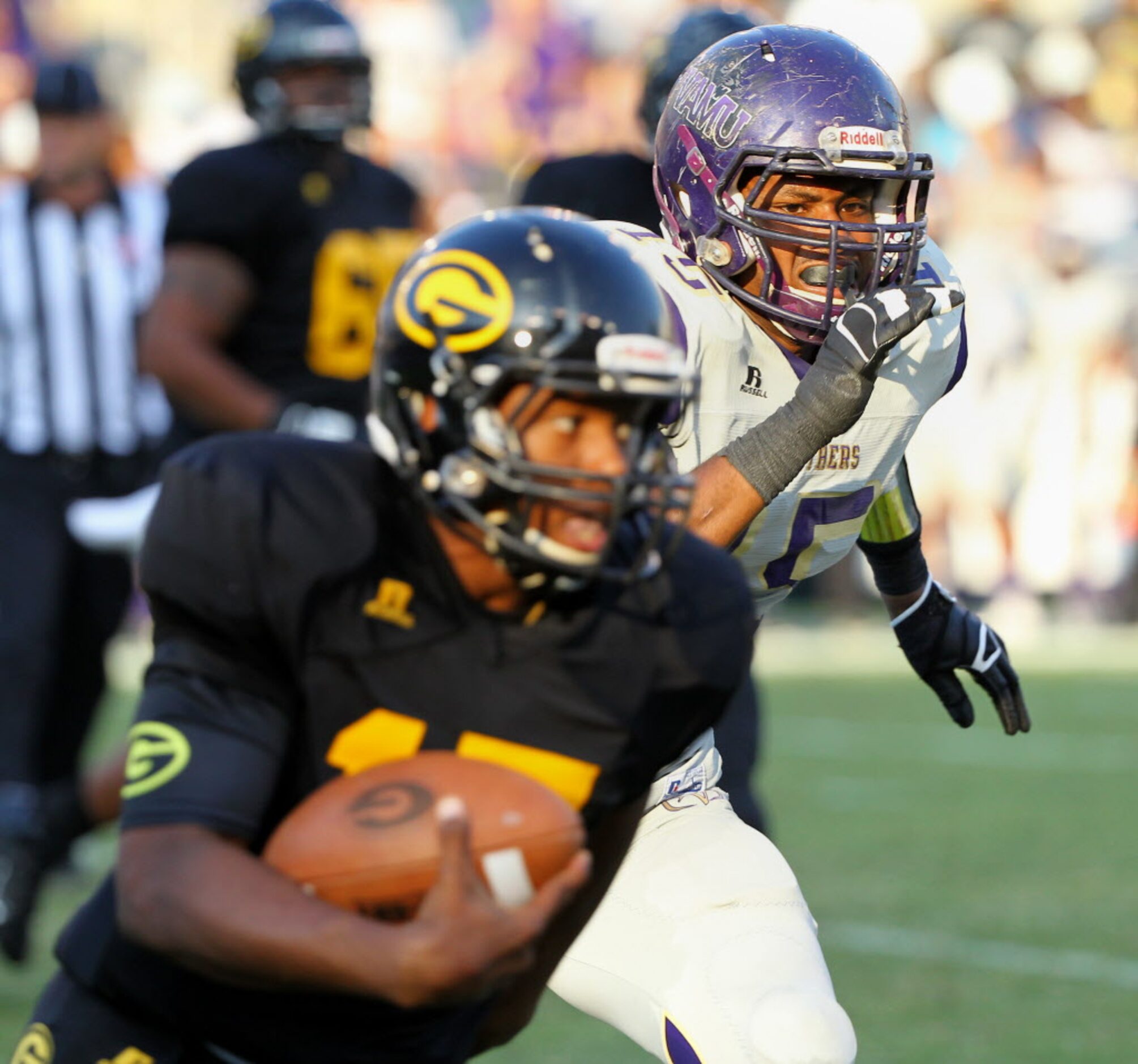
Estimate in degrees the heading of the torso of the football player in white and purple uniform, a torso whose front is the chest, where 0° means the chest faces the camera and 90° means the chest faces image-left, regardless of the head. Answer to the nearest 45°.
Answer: approximately 315°

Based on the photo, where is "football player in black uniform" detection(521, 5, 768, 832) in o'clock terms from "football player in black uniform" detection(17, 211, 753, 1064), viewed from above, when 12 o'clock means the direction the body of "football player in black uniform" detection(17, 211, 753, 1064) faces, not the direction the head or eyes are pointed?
"football player in black uniform" detection(521, 5, 768, 832) is roughly at 8 o'clock from "football player in black uniform" detection(17, 211, 753, 1064).

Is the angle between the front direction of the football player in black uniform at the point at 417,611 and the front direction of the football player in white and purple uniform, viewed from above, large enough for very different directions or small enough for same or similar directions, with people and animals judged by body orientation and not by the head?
same or similar directions

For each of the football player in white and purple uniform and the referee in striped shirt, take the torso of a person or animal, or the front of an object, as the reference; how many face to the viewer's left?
0

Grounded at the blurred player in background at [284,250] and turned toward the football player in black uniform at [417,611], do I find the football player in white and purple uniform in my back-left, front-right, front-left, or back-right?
front-left

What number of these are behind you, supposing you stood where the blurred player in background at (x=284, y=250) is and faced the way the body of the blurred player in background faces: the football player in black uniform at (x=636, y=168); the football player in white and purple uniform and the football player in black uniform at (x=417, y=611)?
0

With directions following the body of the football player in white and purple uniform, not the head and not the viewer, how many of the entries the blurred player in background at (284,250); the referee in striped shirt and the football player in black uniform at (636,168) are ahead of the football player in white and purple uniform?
0

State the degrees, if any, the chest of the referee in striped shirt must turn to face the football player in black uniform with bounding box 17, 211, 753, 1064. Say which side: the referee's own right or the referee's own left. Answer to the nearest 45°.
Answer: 0° — they already face them

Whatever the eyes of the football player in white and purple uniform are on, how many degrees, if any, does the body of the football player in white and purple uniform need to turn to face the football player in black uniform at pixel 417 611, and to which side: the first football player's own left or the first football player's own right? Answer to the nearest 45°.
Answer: approximately 45° to the first football player's own right

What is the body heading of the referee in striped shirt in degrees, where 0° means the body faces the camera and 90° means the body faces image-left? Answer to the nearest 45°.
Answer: approximately 0°

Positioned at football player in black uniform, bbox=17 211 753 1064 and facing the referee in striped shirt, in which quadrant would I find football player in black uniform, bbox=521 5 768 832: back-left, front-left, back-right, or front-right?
front-right

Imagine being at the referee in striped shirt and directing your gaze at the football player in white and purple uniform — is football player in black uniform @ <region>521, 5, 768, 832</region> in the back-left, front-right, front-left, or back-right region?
front-left

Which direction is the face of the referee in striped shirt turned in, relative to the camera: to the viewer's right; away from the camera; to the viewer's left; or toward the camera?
toward the camera

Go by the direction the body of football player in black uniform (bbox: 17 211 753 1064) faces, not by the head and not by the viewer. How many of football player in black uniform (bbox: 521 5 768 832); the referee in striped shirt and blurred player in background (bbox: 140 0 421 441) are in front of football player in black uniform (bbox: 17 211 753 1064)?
0

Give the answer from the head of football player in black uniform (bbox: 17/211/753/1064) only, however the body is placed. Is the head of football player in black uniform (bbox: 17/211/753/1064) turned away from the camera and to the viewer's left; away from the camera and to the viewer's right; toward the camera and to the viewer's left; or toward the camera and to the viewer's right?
toward the camera and to the viewer's right

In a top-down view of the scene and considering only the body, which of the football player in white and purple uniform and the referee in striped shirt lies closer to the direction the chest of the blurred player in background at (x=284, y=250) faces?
the football player in white and purple uniform

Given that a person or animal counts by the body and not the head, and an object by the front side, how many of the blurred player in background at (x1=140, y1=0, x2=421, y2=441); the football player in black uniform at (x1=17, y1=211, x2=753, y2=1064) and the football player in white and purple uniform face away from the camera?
0

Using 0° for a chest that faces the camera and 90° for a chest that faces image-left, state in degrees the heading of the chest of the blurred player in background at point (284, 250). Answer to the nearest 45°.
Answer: approximately 315°
